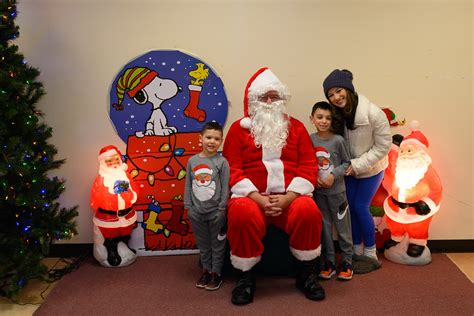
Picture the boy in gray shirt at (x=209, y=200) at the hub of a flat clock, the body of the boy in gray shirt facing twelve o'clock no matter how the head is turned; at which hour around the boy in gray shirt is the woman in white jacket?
The woman in white jacket is roughly at 9 o'clock from the boy in gray shirt.

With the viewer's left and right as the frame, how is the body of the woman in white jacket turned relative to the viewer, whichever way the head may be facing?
facing the viewer and to the left of the viewer

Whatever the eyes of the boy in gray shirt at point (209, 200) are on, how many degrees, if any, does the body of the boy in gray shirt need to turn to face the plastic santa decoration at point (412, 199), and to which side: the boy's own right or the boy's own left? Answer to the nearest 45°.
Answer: approximately 90° to the boy's own left

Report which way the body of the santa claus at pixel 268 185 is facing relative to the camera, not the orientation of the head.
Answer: toward the camera

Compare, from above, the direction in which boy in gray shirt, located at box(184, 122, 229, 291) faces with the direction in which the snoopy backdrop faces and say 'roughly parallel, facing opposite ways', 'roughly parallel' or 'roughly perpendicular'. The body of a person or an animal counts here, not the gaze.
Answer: roughly parallel

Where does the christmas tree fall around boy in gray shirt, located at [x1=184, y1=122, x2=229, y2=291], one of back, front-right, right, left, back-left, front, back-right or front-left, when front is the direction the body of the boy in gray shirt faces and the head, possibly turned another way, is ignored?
right

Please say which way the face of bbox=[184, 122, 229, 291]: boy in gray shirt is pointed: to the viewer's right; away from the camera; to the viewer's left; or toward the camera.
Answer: toward the camera

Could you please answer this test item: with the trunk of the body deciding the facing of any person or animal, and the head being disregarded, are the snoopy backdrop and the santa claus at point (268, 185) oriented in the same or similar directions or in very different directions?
same or similar directions

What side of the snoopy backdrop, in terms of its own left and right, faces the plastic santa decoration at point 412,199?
left

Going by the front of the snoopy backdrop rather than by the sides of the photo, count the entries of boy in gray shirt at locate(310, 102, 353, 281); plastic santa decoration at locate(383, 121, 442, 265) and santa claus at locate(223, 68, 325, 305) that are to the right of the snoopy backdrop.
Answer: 0

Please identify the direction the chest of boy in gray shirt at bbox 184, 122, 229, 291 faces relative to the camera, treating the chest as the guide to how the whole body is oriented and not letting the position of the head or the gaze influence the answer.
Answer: toward the camera

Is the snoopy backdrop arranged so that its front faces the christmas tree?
no

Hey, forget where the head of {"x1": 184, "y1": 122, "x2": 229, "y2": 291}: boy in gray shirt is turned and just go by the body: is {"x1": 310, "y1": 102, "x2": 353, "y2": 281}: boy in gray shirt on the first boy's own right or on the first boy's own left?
on the first boy's own left

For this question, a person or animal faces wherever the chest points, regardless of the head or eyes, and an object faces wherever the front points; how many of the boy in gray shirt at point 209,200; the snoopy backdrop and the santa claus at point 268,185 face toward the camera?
3

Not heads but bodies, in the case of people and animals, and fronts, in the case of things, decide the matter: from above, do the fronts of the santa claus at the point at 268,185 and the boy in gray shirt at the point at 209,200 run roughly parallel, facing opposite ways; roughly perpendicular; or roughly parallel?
roughly parallel
